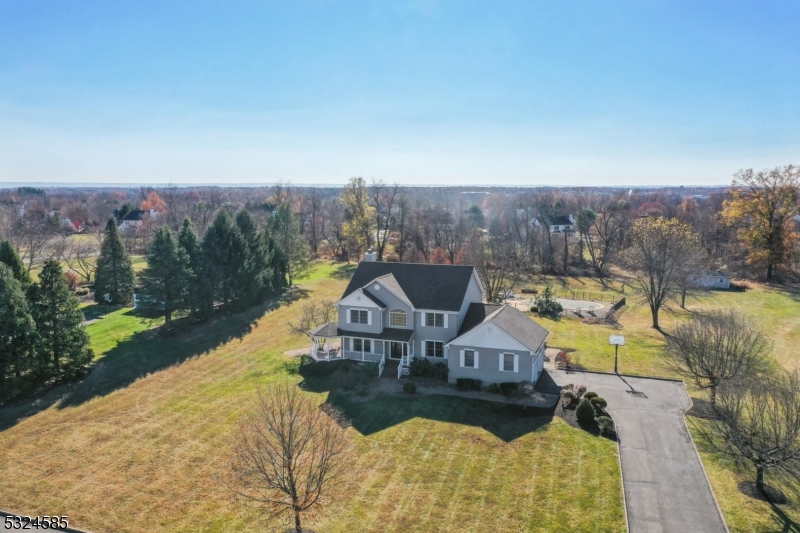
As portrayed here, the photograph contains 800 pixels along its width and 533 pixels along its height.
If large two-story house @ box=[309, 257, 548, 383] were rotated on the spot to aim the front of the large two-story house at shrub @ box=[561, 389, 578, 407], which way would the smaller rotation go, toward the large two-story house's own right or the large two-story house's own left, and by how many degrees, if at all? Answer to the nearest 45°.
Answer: approximately 45° to the large two-story house's own left

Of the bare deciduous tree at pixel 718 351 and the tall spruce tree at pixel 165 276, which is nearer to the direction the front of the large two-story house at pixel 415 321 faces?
the bare deciduous tree

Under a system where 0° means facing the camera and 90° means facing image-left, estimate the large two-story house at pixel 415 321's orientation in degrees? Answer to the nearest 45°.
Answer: approximately 0°

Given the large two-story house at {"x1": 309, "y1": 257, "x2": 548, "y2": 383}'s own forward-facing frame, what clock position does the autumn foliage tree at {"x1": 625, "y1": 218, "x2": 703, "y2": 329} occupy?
The autumn foliage tree is roughly at 8 o'clock from the large two-story house.

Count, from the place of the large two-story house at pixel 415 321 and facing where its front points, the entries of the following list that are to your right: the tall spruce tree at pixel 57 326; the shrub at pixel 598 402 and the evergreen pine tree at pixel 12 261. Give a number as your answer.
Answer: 2

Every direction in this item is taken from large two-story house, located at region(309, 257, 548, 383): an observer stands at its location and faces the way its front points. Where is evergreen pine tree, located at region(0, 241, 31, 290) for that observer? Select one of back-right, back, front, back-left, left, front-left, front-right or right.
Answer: right

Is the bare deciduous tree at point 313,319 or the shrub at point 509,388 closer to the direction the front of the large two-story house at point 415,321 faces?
the shrub

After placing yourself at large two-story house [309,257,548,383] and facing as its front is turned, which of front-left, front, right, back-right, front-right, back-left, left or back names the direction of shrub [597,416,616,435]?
front-left

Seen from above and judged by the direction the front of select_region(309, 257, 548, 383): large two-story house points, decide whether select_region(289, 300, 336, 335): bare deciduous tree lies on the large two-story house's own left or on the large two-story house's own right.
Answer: on the large two-story house's own right

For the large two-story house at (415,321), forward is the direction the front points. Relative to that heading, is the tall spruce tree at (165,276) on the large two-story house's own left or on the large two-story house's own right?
on the large two-story house's own right
